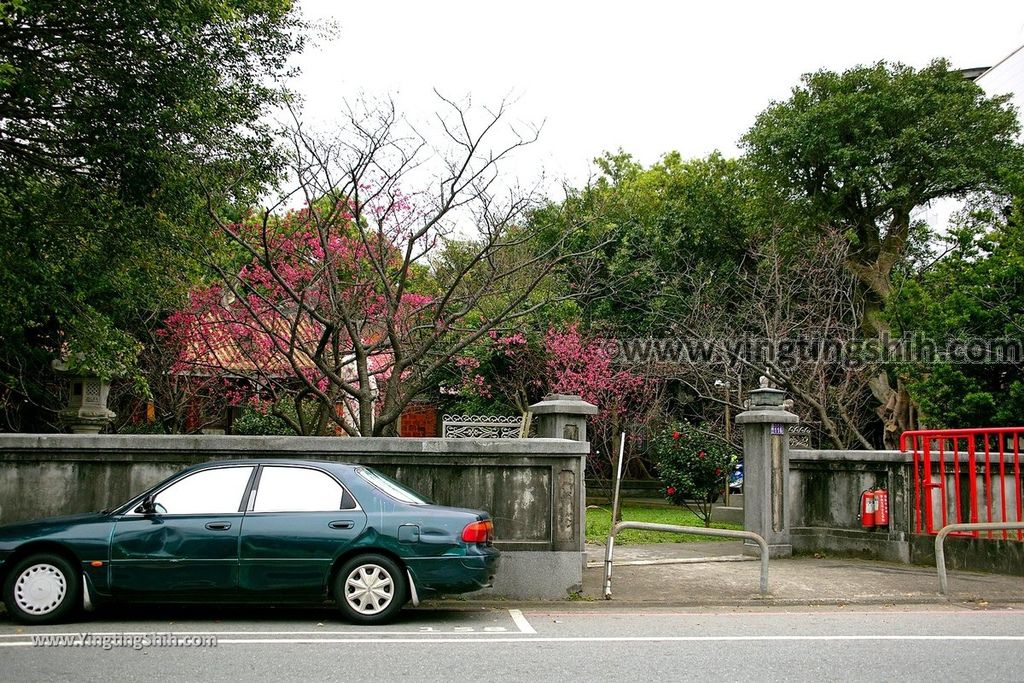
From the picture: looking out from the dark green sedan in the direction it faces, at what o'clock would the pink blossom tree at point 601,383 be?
The pink blossom tree is roughly at 4 o'clock from the dark green sedan.

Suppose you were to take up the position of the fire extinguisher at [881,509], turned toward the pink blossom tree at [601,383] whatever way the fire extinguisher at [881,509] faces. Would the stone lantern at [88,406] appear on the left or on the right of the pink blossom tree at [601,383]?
left

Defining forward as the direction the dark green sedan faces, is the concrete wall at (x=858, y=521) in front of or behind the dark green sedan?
behind

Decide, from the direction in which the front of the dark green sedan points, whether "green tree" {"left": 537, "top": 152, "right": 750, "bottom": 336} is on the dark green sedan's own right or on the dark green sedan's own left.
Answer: on the dark green sedan's own right

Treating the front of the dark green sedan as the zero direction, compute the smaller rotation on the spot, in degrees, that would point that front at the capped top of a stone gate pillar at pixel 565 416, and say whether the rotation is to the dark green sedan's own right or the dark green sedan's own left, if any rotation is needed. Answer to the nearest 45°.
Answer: approximately 135° to the dark green sedan's own right

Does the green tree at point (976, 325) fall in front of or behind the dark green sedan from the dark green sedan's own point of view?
behind

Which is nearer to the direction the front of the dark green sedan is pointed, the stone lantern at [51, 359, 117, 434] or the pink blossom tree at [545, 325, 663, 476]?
the stone lantern

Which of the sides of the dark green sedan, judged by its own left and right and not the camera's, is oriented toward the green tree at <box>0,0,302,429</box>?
right

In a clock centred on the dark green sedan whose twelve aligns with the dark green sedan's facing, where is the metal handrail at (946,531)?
The metal handrail is roughly at 6 o'clock from the dark green sedan.

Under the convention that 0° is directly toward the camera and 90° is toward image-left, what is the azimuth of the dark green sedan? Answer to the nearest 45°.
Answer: approximately 90°
